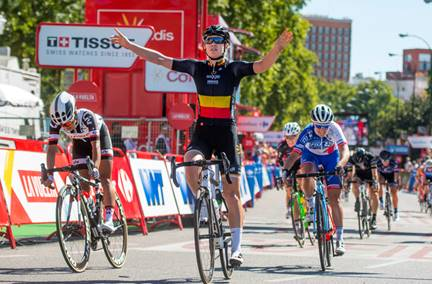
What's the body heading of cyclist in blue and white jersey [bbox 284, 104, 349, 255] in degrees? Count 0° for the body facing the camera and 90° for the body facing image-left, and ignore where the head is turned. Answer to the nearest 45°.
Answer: approximately 0°

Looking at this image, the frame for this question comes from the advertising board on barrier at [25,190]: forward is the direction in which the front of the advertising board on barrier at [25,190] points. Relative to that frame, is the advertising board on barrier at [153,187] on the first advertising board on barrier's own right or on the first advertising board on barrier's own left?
on the first advertising board on barrier's own left

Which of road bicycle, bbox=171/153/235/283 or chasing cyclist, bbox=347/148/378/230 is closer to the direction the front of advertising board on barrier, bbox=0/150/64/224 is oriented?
the road bicycle

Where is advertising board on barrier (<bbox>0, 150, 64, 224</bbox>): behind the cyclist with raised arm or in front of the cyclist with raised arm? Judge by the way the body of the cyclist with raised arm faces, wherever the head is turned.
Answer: behind

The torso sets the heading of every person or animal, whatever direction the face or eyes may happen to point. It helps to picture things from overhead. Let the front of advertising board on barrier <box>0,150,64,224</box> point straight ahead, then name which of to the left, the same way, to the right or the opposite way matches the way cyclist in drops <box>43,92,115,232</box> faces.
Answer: to the right

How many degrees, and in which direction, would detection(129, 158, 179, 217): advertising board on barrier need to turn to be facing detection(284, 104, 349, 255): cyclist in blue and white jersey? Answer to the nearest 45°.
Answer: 0° — it already faces them

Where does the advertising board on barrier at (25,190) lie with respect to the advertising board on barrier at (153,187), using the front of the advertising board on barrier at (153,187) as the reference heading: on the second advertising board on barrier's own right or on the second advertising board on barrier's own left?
on the second advertising board on barrier's own right

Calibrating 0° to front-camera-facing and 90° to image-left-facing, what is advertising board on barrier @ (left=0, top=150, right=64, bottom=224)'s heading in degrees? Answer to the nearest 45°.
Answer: approximately 315°

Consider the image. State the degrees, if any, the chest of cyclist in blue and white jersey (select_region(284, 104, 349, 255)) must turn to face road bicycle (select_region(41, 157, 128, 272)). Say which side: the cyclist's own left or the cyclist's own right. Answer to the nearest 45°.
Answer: approximately 45° to the cyclist's own right

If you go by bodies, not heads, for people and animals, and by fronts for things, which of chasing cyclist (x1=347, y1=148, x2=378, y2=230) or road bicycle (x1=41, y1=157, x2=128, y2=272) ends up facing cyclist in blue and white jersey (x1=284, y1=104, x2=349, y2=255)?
the chasing cyclist

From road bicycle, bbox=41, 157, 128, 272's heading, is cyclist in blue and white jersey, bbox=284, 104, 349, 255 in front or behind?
behind
